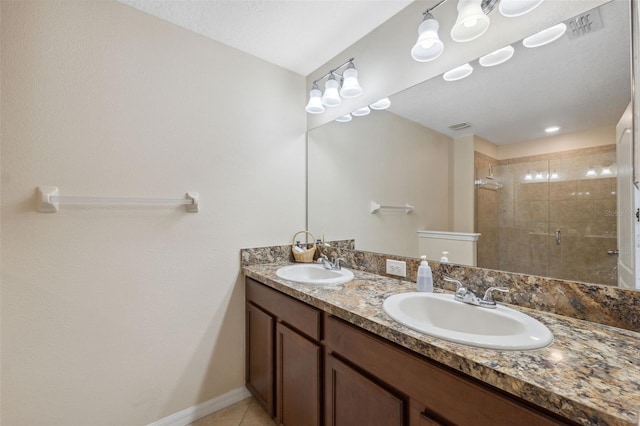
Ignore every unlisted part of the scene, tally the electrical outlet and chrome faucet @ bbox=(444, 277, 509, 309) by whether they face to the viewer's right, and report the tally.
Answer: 0

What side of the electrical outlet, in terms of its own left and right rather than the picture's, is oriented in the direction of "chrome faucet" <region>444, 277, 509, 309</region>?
left

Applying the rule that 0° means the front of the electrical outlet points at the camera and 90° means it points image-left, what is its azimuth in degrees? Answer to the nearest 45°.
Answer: approximately 45°

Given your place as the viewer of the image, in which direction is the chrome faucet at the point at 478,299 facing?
facing the viewer and to the left of the viewer

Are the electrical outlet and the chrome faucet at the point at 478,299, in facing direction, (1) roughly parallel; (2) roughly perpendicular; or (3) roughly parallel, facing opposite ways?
roughly parallel

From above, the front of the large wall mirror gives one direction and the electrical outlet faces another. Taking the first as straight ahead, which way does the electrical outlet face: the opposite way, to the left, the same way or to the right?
the same way
